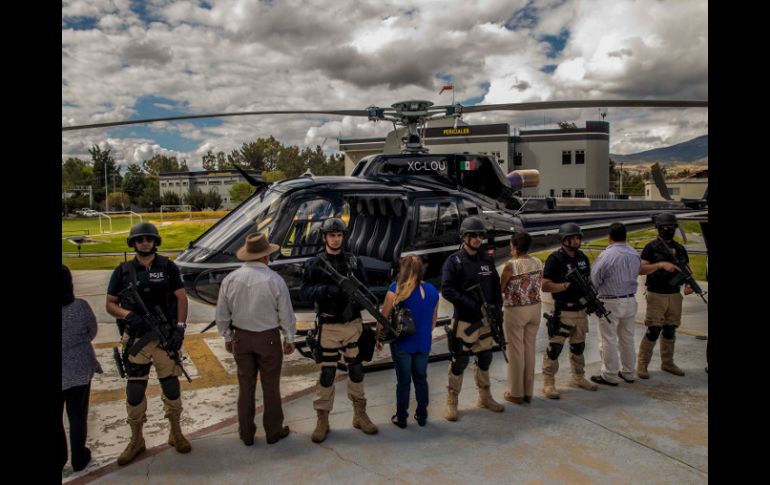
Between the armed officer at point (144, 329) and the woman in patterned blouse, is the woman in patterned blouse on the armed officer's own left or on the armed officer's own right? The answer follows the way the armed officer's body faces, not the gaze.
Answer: on the armed officer's own left

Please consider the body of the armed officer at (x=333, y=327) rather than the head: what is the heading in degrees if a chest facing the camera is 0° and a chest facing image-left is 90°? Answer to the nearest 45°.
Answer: approximately 0°

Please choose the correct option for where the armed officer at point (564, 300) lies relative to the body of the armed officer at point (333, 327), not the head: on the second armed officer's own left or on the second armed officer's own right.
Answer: on the second armed officer's own left

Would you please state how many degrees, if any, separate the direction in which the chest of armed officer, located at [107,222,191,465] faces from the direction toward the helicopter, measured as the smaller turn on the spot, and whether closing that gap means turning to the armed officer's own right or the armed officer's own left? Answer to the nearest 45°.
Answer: approximately 135° to the armed officer's own left

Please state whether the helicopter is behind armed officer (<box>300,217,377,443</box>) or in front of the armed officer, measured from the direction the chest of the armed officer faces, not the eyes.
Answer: behind

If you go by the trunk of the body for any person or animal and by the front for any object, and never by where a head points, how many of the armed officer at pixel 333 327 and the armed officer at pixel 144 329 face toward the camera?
2
